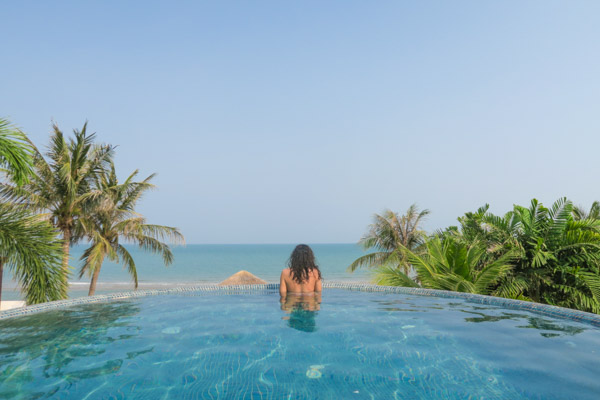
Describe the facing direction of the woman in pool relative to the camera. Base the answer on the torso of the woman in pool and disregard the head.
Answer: away from the camera

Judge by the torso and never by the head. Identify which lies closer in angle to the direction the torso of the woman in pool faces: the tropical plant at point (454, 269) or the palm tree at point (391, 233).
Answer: the palm tree

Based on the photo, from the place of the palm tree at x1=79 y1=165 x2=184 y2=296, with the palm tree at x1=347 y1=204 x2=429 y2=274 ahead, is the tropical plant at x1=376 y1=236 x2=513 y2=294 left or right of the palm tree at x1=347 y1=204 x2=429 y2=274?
right

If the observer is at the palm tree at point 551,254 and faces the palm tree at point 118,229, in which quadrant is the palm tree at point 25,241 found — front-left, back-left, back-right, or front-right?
front-left

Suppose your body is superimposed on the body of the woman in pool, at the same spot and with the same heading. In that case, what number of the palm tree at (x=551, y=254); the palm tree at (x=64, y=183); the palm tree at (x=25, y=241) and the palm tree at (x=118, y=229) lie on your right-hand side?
1

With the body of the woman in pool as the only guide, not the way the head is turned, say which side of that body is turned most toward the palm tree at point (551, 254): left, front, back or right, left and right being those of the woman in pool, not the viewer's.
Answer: right

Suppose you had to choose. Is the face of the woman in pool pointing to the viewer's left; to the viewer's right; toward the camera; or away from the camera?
away from the camera

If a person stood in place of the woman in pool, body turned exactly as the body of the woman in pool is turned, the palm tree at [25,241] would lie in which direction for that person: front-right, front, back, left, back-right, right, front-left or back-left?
left

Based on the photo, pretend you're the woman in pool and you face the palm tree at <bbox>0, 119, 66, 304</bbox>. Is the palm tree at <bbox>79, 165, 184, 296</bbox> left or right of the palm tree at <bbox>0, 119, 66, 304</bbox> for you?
right

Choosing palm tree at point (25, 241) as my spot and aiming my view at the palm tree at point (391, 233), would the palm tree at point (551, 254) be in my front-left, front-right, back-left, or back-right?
front-right
